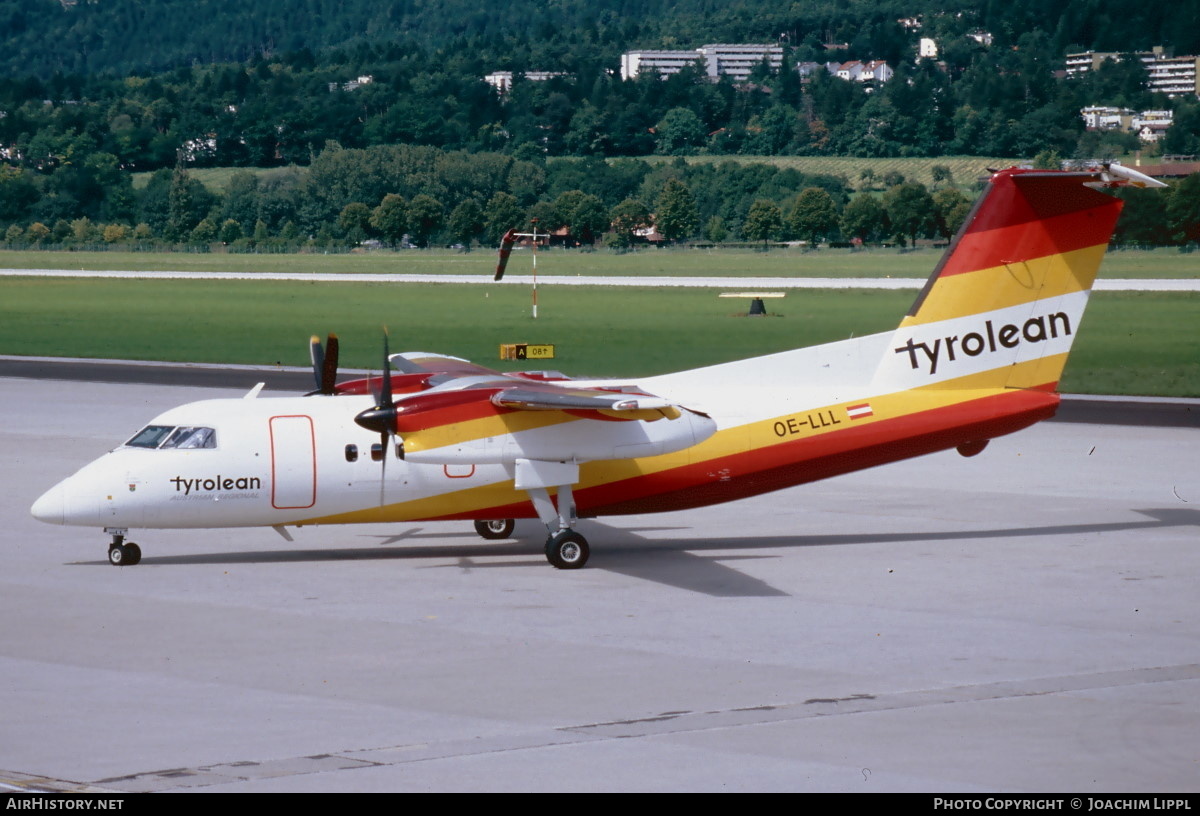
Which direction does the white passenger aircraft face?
to the viewer's left
